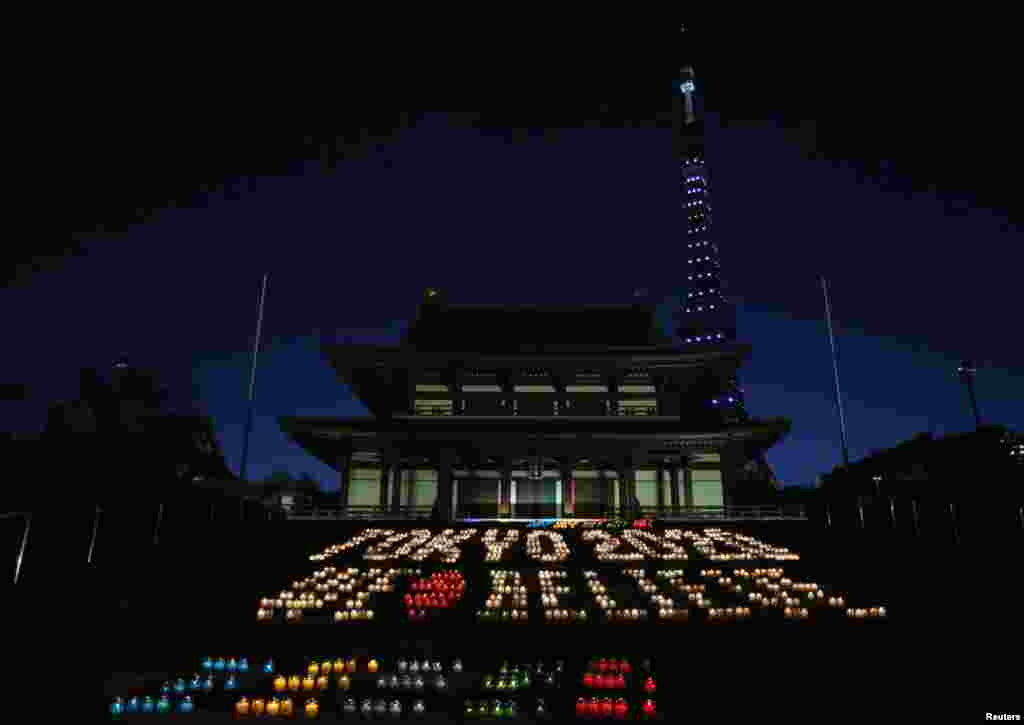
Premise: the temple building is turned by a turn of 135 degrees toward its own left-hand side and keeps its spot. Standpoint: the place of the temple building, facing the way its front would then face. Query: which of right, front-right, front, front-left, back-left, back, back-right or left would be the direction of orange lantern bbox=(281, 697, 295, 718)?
back-right

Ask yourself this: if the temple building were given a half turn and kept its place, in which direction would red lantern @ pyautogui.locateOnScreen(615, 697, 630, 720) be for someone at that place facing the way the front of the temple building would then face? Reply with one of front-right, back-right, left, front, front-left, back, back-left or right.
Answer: back

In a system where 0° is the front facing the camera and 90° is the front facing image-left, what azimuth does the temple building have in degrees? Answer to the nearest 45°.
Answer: approximately 0°

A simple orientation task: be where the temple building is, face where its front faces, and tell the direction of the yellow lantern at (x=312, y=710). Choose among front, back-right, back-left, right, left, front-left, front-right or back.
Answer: front
